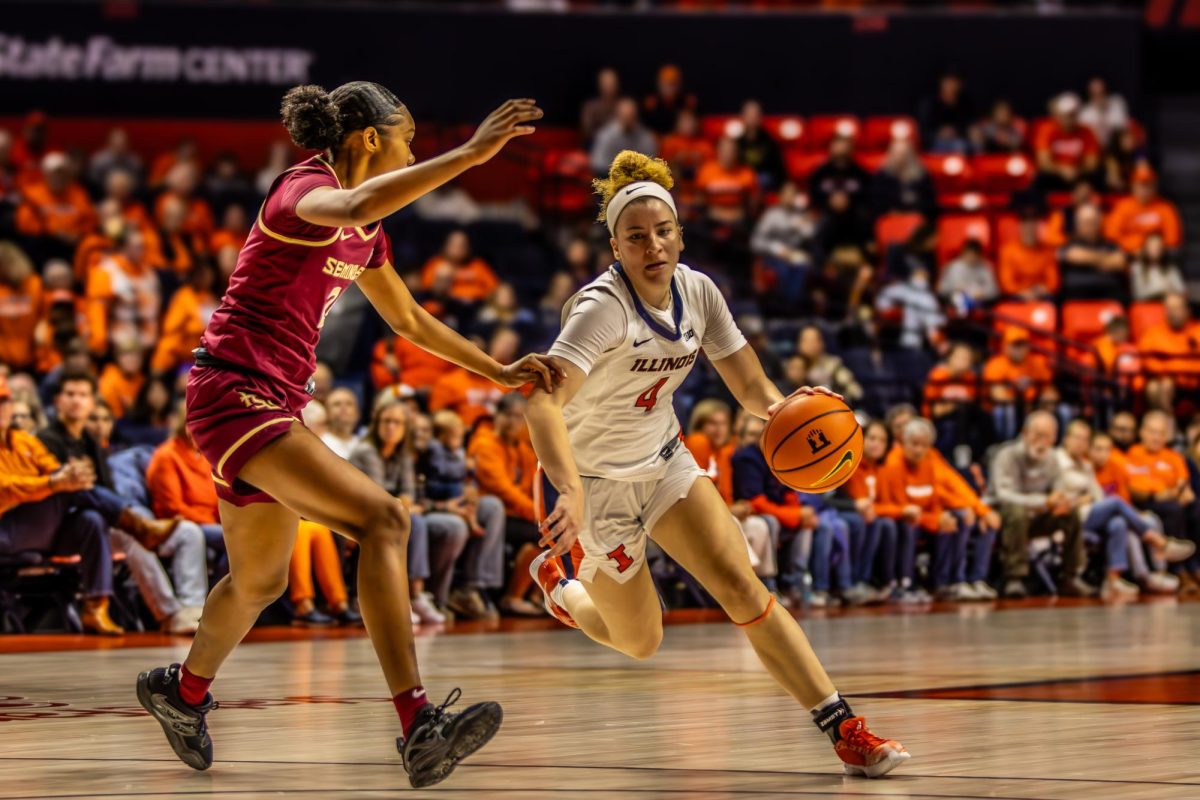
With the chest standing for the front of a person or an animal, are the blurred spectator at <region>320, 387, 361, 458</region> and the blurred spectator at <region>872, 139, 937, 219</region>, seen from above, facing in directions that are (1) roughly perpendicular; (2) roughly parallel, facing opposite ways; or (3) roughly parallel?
roughly parallel

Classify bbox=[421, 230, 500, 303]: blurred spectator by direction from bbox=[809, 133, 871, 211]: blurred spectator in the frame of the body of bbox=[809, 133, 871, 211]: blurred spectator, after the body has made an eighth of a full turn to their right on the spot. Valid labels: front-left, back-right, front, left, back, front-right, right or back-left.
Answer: front

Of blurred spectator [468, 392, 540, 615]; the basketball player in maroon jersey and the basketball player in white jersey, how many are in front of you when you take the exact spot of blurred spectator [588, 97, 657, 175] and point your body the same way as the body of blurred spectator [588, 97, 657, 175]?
3

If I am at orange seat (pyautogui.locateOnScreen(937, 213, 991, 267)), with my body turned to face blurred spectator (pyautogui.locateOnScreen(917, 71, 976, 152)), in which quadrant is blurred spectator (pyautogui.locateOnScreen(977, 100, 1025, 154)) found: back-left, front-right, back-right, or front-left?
front-right

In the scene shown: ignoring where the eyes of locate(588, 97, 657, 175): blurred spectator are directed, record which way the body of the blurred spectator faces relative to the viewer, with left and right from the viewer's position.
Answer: facing the viewer

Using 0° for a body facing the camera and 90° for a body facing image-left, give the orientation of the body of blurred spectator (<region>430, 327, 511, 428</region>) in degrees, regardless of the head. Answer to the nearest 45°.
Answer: approximately 0°

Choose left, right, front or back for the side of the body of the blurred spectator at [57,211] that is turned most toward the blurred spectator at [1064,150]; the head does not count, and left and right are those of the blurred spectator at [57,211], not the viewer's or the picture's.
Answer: left

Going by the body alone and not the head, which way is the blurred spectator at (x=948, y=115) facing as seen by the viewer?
toward the camera

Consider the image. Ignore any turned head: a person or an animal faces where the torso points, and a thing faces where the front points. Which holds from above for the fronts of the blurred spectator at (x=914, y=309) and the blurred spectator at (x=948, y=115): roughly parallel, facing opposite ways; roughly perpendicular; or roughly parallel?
roughly parallel

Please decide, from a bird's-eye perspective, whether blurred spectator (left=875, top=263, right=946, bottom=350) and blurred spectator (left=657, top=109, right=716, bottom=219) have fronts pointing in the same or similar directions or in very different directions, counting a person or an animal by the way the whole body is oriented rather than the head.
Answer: same or similar directions

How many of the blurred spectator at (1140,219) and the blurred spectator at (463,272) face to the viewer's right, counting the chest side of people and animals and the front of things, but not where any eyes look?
0

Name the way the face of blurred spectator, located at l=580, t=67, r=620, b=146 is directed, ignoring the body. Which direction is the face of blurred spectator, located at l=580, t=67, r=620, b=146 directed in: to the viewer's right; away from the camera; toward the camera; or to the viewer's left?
toward the camera

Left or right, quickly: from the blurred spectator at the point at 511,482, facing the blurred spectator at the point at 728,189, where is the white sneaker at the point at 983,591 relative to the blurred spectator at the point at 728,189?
right

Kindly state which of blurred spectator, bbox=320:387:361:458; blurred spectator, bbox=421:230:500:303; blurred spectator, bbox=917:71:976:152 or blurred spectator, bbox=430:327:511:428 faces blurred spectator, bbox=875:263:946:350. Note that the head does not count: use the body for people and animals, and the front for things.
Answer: blurred spectator, bbox=917:71:976:152

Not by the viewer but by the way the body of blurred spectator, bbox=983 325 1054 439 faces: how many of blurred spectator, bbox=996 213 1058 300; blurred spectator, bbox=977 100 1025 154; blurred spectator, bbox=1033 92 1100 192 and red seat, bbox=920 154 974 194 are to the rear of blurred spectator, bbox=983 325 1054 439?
4

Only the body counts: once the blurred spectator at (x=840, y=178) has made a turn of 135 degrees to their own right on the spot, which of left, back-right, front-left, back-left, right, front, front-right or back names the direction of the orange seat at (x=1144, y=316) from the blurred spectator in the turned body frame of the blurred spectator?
back-right

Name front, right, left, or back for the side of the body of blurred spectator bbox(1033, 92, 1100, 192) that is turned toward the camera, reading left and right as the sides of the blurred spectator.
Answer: front

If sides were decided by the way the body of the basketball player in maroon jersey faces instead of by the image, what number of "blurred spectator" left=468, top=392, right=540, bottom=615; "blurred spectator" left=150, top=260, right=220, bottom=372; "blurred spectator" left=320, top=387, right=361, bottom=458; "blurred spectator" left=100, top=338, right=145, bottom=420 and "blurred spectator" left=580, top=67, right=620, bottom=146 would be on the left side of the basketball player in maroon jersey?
5

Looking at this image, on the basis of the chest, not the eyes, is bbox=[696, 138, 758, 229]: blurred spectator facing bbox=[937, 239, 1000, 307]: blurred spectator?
no

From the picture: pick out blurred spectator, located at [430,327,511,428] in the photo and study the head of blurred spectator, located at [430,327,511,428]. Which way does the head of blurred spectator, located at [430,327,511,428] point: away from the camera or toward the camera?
toward the camera
